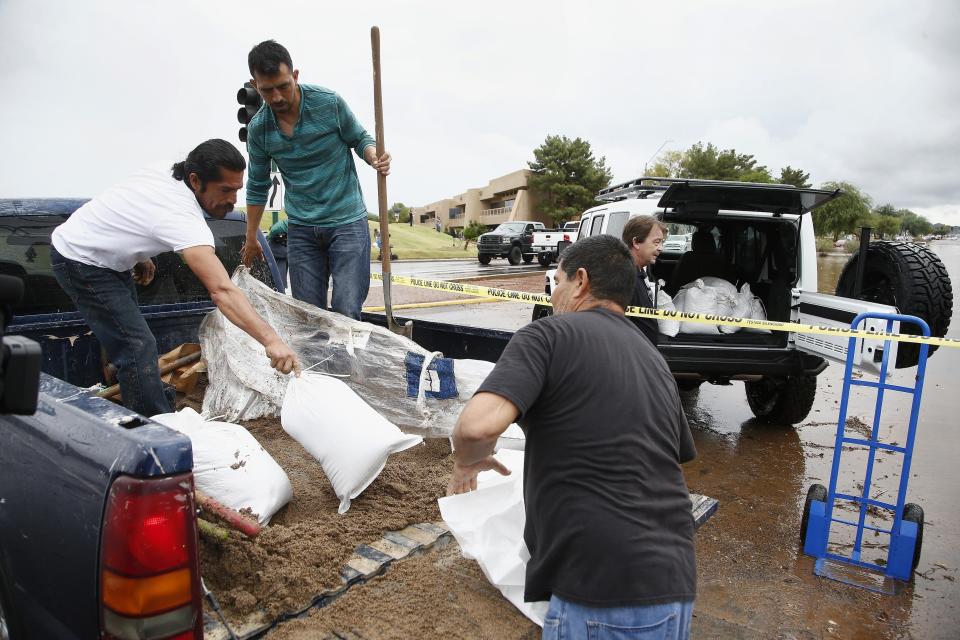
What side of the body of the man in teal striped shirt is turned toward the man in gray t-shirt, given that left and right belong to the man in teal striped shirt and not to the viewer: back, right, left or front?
front

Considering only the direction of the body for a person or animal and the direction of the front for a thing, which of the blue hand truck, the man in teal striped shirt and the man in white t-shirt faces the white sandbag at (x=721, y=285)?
the man in white t-shirt

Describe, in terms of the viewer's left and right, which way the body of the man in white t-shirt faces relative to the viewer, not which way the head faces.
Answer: facing to the right of the viewer

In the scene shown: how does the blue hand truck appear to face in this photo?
toward the camera

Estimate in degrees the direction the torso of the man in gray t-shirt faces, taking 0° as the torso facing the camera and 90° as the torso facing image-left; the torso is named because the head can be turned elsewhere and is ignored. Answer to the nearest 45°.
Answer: approximately 135°

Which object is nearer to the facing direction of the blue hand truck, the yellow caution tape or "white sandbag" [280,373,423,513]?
the white sandbag

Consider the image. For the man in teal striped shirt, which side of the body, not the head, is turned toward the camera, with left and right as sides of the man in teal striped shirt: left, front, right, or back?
front

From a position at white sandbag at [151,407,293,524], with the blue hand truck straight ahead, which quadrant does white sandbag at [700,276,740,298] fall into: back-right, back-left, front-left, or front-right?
front-left

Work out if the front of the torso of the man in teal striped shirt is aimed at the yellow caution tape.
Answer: no

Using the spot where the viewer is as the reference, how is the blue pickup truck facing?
facing away from the viewer and to the left of the viewer

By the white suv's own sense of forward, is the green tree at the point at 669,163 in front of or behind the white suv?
in front

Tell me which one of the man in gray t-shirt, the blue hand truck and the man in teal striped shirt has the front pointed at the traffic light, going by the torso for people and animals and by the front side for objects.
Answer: the man in gray t-shirt

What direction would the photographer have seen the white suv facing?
facing away from the viewer and to the left of the viewer

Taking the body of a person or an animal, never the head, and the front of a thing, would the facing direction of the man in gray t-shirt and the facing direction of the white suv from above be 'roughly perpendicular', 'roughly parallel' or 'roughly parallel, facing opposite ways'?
roughly parallel

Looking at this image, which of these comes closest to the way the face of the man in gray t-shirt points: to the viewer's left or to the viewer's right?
to the viewer's left

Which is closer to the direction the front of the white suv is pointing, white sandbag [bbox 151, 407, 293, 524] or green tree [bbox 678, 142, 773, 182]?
the green tree
